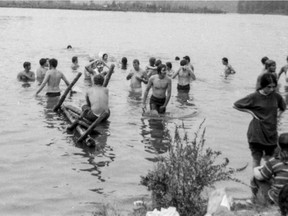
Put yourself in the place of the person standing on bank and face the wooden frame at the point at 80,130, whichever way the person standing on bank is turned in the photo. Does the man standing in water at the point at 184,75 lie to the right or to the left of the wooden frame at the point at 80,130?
right

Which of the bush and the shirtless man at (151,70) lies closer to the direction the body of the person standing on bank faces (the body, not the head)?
the bush

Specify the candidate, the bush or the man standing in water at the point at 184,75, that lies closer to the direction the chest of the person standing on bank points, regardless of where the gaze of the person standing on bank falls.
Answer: the bush
